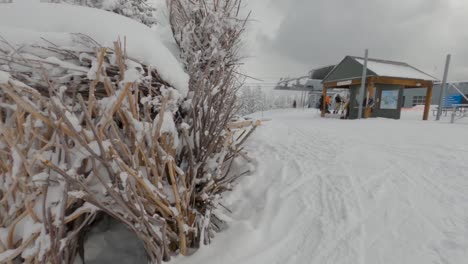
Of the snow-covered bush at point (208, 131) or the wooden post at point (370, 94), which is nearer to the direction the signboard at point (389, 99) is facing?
the snow-covered bush

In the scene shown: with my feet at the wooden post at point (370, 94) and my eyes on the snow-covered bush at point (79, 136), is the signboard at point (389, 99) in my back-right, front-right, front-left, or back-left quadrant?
back-left

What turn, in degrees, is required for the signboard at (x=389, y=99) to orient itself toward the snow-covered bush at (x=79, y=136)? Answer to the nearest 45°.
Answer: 0° — it already faces it

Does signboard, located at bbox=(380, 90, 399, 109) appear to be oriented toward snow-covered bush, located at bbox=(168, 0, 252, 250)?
yes

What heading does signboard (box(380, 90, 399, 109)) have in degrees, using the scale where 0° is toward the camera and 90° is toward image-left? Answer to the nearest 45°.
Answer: approximately 0°

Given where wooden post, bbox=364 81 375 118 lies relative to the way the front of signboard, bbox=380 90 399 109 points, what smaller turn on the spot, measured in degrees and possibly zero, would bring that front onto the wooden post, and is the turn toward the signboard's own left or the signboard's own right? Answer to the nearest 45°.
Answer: approximately 45° to the signboard's own right

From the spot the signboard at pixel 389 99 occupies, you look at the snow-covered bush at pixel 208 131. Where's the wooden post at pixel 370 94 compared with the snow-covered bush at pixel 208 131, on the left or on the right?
right
